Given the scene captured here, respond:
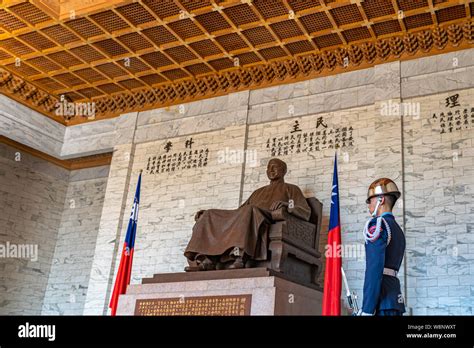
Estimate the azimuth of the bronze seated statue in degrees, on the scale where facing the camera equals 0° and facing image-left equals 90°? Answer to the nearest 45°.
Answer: approximately 45°

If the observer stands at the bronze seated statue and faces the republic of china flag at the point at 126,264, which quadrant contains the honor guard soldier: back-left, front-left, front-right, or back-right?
back-left

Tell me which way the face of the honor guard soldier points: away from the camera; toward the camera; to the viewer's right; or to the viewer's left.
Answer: to the viewer's left

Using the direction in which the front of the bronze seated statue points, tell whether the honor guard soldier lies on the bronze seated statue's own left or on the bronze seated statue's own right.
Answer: on the bronze seated statue's own left

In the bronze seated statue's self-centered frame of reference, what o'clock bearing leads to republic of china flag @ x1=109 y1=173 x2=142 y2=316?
The republic of china flag is roughly at 3 o'clock from the bronze seated statue.

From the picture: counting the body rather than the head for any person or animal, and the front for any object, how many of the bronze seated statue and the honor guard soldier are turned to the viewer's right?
0

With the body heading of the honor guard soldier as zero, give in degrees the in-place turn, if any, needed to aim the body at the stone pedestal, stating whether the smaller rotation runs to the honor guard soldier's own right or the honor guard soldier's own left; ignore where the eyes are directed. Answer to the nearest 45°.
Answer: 0° — they already face it
